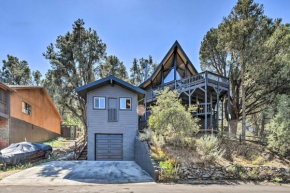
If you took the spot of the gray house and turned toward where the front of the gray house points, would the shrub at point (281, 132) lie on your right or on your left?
on your left

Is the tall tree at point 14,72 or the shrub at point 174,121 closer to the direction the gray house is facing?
the shrub

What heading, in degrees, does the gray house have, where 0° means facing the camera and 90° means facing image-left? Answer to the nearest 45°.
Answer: approximately 0°

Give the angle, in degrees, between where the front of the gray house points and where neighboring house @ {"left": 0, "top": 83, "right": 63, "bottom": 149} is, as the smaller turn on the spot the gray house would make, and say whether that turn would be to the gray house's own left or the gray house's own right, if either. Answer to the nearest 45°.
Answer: approximately 135° to the gray house's own right

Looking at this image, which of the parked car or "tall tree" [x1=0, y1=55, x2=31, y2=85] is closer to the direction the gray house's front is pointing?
the parked car

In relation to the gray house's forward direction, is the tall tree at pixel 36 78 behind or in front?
behind

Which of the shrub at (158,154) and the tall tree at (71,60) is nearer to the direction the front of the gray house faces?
the shrub
